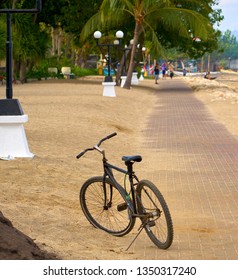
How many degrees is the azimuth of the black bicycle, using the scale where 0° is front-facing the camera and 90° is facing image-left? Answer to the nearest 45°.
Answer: approximately 135°
